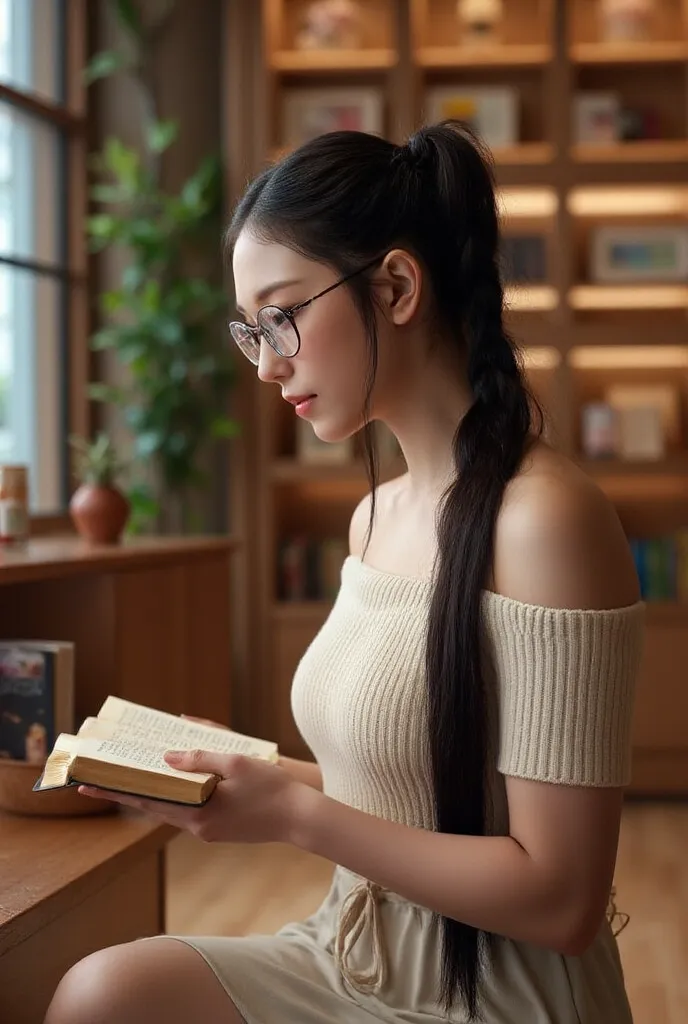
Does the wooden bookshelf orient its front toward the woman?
yes

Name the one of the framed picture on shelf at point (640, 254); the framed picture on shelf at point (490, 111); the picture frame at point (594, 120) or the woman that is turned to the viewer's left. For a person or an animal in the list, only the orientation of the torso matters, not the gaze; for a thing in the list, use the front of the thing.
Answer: the woman

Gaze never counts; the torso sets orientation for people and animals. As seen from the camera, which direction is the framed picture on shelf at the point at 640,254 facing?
toward the camera

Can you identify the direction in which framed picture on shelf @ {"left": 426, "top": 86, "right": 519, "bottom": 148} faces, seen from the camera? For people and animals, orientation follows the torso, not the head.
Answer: facing the viewer

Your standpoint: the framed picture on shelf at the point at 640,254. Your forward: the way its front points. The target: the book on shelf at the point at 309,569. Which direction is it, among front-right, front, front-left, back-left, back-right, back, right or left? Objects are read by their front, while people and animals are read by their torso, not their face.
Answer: right

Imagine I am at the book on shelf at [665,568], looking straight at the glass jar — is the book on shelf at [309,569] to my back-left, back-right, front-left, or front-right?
front-right

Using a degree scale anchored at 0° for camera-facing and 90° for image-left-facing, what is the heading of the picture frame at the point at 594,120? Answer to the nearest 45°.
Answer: approximately 0°

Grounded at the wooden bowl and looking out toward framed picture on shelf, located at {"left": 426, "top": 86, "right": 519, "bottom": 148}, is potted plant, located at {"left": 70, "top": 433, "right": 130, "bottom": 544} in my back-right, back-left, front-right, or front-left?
front-left

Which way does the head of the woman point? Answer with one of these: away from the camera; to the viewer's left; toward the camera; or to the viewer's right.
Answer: to the viewer's left

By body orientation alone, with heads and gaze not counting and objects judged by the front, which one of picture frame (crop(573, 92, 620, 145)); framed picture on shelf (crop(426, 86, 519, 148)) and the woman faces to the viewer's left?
the woman

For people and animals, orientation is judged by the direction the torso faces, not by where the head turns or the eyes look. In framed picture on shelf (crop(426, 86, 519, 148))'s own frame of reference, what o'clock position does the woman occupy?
The woman is roughly at 12 o'clock from the framed picture on shelf.

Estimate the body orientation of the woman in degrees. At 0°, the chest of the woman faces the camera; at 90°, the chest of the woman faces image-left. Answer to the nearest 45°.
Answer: approximately 90°

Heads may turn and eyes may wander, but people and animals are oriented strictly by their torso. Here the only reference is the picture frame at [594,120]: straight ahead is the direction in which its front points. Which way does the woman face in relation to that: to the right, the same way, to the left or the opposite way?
to the right
